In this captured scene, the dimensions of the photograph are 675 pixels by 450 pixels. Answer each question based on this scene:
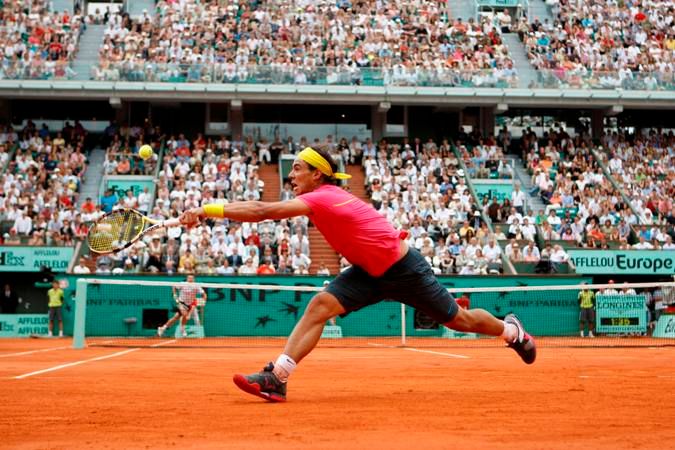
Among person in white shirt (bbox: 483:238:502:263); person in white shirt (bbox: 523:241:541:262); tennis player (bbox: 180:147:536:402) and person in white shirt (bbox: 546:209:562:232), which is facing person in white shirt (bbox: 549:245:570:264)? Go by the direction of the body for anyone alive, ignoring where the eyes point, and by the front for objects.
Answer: person in white shirt (bbox: 546:209:562:232)

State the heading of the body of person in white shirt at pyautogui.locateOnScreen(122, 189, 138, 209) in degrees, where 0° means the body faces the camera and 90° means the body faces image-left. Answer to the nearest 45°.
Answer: approximately 0°

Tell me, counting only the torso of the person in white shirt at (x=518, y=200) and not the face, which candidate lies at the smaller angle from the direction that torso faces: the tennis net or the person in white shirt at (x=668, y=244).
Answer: the tennis net

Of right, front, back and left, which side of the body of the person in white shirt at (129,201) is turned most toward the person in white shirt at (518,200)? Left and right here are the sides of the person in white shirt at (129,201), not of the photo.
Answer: left

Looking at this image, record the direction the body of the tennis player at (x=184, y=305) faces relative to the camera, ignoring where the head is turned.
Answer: toward the camera

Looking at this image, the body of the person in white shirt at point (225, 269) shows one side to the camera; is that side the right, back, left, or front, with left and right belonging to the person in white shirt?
front

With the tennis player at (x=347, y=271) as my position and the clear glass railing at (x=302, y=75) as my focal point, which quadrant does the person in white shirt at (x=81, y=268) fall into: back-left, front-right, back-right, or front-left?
front-left

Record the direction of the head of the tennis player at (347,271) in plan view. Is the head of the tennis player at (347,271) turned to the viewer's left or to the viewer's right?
to the viewer's left

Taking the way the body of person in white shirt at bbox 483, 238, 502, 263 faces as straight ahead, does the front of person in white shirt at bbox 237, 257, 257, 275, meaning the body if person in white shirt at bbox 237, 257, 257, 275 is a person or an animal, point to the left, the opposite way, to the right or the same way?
the same way

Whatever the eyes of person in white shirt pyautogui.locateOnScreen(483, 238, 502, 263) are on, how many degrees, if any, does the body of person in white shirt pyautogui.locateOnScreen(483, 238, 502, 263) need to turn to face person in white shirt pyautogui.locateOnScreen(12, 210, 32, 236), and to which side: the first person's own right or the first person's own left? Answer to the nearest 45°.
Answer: approximately 90° to the first person's own right

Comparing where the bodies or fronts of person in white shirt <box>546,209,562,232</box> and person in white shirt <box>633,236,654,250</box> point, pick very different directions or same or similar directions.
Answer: same or similar directions

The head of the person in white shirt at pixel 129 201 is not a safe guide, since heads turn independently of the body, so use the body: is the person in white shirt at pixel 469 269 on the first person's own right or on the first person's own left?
on the first person's own left

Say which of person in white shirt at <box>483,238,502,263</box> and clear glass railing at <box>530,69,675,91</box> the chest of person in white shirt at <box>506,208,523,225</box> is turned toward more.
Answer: the person in white shirt

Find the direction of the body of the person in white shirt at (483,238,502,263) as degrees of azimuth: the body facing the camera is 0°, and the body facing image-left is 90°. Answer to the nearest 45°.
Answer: approximately 0°

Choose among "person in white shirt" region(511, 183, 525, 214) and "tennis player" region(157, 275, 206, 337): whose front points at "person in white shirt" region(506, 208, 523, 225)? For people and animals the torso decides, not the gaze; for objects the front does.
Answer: "person in white shirt" region(511, 183, 525, 214)

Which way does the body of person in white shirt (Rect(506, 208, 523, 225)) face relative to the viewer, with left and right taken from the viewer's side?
facing the viewer

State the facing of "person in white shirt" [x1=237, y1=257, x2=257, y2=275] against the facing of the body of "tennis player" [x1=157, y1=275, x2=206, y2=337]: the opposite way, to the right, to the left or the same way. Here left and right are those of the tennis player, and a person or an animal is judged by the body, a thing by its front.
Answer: the same way

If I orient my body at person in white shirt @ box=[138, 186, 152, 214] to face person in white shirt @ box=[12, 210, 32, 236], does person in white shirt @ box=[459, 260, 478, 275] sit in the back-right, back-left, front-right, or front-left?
back-left
